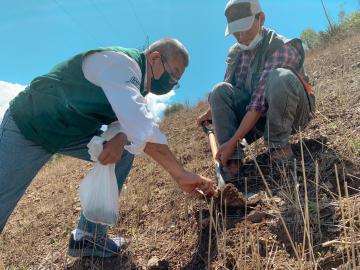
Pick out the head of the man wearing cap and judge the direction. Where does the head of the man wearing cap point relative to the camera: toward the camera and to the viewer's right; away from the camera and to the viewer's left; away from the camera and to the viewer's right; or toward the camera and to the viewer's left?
toward the camera and to the viewer's left

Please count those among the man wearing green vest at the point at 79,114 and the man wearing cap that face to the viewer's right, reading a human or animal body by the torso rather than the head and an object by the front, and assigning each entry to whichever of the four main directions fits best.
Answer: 1

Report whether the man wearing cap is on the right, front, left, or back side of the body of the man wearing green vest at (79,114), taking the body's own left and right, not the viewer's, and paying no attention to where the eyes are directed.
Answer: front

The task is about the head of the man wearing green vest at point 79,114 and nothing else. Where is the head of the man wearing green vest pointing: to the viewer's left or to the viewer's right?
to the viewer's right

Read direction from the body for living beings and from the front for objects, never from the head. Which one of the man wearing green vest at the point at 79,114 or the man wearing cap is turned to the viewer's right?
the man wearing green vest

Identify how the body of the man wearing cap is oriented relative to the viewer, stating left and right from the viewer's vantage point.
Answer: facing the viewer and to the left of the viewer

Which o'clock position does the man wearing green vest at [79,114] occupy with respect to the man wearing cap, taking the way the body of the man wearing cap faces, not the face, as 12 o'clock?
The man wearing green vest is roughly at 12 o'clock from the man wearing cap.

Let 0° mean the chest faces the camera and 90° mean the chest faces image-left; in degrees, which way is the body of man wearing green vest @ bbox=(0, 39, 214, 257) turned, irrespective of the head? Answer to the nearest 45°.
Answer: approximately 270°
